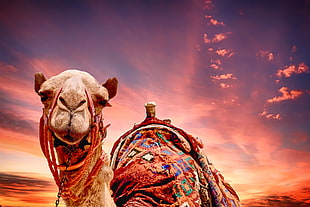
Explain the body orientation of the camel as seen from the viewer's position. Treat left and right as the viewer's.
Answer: facing the viewer and to the left of the viewer
